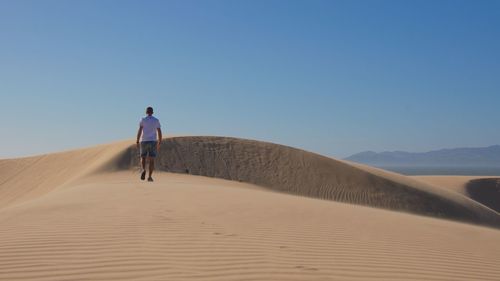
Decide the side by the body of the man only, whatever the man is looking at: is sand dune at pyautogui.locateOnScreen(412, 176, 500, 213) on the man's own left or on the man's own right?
on the man's own right

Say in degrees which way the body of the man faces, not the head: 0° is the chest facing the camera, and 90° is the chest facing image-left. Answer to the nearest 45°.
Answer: approximately 180°
